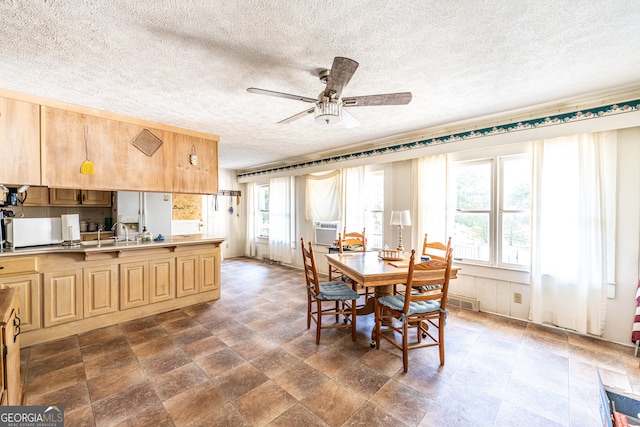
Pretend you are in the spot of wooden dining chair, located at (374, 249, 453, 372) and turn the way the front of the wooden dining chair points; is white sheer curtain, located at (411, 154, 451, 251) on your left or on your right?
on your right

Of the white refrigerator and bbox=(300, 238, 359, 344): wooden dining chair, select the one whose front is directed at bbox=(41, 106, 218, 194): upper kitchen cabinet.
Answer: the white refrigerator

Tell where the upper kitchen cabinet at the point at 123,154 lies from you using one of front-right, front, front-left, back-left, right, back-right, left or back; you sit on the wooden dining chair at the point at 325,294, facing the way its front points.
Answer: back

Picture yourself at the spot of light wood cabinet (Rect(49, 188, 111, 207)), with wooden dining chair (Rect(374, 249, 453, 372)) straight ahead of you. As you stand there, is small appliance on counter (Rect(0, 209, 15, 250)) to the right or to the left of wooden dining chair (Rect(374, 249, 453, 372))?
right

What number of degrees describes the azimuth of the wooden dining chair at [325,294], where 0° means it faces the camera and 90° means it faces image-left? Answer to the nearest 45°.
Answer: approximately 270°

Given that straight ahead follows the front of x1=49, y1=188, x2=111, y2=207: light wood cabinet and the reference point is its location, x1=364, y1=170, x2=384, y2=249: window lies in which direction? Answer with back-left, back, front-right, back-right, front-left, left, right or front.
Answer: front-left

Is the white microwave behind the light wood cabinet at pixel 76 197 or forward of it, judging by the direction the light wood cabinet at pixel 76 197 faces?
forward

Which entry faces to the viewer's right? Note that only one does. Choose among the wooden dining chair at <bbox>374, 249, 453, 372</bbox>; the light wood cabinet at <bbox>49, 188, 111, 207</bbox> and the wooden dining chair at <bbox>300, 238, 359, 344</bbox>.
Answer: the wooden dining chair at <bbox>300, 238, 359, 344</bbox>

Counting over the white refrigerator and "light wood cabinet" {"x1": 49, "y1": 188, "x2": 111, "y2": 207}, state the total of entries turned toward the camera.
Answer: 2

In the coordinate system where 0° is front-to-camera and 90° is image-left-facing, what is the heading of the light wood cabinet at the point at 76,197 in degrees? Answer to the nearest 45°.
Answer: approximately 0°
